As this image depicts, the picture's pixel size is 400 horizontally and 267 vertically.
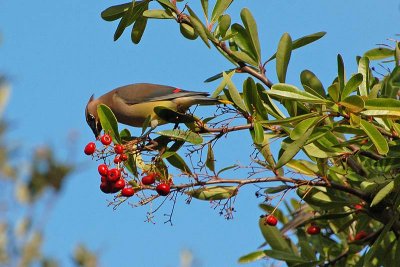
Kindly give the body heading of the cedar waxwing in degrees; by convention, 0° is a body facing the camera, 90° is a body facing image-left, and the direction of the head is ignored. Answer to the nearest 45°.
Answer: approximately 90°
